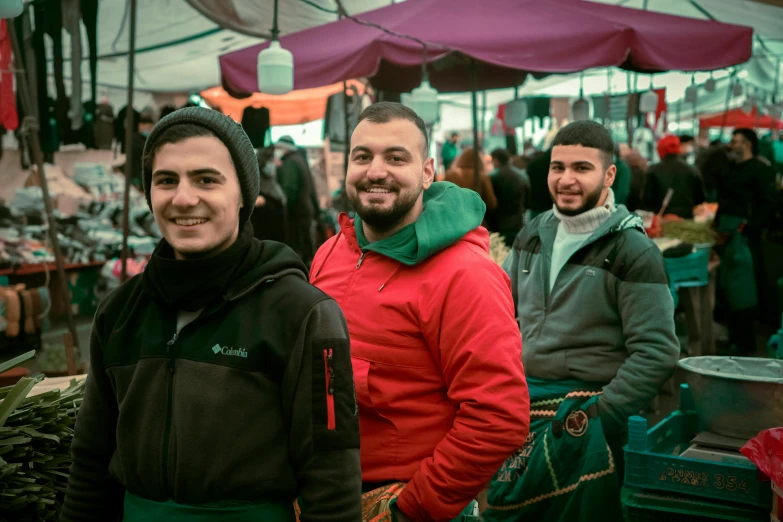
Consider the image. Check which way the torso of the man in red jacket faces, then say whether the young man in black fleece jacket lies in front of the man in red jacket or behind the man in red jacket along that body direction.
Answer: in front

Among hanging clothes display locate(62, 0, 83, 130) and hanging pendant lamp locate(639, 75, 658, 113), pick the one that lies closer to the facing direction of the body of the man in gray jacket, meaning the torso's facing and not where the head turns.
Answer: the hanging clothes display

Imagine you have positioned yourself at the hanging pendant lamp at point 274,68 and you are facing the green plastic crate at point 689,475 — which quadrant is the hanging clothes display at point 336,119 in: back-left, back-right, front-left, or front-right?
back-left

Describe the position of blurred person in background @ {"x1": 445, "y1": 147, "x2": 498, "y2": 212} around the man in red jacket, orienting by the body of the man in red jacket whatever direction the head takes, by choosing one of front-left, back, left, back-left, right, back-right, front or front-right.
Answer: back-right

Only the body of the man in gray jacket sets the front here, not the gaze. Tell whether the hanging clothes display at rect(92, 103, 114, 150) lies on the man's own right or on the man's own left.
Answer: on the man's own right

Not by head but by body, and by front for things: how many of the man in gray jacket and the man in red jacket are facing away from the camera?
0

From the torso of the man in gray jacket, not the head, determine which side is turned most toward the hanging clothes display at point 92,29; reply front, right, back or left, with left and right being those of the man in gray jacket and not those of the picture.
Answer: right
